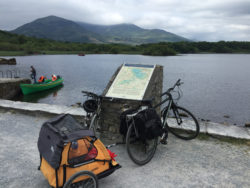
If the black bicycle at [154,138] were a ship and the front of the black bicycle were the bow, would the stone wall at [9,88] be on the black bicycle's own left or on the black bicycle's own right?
on the black bicycle's own left

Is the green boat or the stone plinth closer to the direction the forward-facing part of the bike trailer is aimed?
the stone plinth

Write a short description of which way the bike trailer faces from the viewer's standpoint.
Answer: facing away from the viewer and to the right of the viewer

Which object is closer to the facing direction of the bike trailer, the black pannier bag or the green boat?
the black pannier bag

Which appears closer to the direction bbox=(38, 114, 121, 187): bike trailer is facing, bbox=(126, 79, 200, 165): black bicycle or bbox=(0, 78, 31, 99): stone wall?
the black bicycle

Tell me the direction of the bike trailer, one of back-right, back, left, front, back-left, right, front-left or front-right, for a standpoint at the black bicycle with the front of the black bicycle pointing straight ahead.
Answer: back

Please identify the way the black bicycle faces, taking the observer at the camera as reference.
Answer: facing away from the viewer and to the right of the viewer
